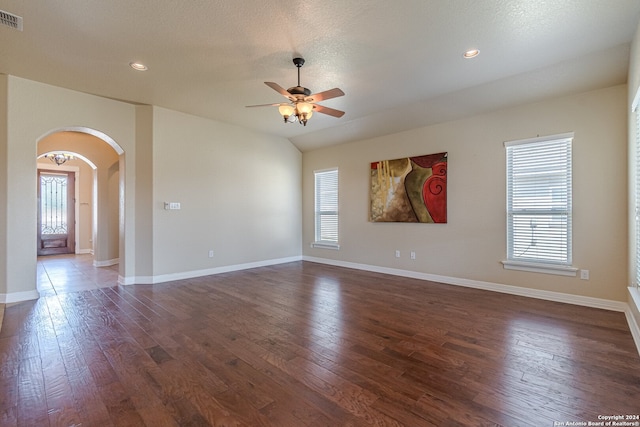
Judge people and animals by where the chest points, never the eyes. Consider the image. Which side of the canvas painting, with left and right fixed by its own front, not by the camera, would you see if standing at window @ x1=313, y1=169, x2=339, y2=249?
right

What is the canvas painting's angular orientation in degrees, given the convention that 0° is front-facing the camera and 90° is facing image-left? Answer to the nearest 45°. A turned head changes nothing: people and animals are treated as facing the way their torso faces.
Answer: approximately 45°

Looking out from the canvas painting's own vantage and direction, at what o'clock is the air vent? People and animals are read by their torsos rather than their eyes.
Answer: The air vent is roughly at 12 o'clock from the canvas painting.

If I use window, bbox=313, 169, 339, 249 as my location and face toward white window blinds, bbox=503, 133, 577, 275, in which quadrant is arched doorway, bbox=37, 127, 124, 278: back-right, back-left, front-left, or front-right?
back-right

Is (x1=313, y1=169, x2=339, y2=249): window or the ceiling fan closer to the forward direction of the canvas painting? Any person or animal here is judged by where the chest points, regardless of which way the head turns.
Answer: the ceiling fan

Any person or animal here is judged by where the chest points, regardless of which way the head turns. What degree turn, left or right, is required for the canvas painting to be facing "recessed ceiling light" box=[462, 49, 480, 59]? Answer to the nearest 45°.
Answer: approximately 45° to its left

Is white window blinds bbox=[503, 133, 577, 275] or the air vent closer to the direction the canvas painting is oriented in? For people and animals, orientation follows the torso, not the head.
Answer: the air vent

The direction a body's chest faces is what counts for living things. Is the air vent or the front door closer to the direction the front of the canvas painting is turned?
the air vent

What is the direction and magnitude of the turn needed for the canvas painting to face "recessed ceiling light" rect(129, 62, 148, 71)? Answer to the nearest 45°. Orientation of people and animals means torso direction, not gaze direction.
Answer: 0° — it already faces it
